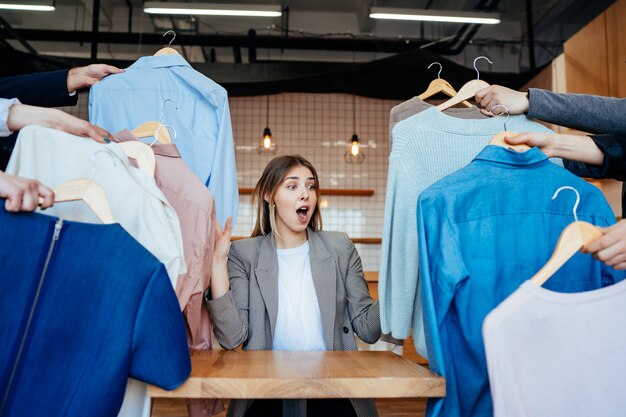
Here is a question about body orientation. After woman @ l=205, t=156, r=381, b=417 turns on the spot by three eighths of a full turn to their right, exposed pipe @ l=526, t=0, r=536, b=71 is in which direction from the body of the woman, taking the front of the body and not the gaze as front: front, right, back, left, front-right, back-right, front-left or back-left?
right

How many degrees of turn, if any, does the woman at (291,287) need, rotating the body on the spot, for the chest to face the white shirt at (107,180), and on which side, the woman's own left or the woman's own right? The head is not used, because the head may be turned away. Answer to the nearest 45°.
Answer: approximately 45° to the woman's own right
